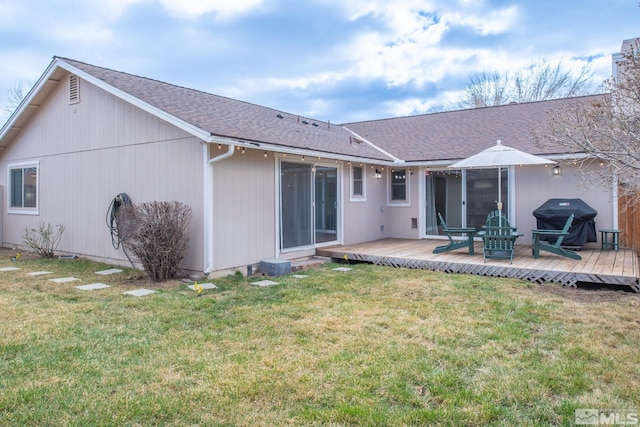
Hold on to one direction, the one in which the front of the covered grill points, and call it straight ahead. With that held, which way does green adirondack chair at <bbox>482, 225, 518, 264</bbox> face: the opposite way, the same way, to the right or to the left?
the opposite way

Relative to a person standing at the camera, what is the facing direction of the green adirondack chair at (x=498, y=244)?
facing away from the viewer

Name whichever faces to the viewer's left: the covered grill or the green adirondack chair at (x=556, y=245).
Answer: the green adirondack chair

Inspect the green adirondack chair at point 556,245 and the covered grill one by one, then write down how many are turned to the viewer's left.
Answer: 1

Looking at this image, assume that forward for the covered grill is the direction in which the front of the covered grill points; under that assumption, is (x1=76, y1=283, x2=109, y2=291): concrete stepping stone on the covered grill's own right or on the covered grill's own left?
on the covered grill's own right

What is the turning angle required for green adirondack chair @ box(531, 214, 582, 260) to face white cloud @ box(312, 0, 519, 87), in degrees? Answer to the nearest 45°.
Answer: approximately 45° to its right

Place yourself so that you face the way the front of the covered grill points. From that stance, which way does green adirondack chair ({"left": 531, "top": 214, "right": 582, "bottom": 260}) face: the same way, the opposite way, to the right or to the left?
to the right

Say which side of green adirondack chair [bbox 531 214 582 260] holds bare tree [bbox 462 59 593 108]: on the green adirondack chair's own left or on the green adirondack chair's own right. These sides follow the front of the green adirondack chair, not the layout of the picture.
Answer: on the green adirondack chair's own right

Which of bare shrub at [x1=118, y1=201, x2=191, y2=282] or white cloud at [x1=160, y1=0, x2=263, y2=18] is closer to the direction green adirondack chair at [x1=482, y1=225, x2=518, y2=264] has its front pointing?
the white cloud

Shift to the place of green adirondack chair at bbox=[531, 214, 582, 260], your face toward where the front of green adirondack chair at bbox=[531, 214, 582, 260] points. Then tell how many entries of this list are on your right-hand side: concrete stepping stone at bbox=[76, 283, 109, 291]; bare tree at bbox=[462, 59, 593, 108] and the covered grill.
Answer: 2

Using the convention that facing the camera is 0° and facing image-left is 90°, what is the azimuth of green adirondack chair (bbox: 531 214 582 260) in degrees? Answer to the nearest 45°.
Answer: approximately 90°
